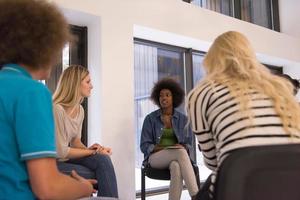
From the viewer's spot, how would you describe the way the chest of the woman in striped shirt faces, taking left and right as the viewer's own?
facing away from the viewer and to the left of the viewer

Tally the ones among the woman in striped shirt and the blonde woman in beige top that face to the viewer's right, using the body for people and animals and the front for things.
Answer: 1

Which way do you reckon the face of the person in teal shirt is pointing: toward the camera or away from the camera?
away from the camera

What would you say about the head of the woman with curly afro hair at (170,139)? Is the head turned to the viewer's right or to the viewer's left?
to the viewer's left

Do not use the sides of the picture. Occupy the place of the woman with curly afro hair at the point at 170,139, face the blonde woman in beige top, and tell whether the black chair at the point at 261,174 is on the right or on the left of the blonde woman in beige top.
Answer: left

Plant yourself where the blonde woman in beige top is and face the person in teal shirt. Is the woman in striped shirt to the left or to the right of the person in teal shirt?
left

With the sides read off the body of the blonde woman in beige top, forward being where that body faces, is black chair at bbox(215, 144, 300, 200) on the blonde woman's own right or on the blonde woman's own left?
on the blonde woman's own right

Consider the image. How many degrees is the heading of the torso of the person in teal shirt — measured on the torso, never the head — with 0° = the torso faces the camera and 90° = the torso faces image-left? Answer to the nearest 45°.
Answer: approximately 225°

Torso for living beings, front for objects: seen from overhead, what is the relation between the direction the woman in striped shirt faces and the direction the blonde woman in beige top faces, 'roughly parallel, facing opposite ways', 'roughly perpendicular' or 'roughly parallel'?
roughly perpendicular

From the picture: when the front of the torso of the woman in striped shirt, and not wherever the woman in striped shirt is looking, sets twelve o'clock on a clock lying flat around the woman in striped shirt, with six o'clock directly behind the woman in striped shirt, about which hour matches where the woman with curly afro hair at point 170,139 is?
The woman with curly afro hair is roughly at 1 o'clock from the woman in striped shirt.

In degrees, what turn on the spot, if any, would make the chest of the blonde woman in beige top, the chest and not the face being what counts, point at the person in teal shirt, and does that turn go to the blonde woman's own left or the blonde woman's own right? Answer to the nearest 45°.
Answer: approximately 90° to the blonde woman's own right

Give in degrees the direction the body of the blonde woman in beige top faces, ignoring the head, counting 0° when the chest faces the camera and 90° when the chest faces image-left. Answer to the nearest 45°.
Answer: approximately 270°

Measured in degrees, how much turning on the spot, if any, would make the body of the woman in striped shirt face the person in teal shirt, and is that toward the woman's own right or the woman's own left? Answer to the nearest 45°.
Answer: approximately 90° to the woman's own left

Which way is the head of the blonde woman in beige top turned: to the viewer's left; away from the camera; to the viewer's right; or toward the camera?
to the viewer's right
